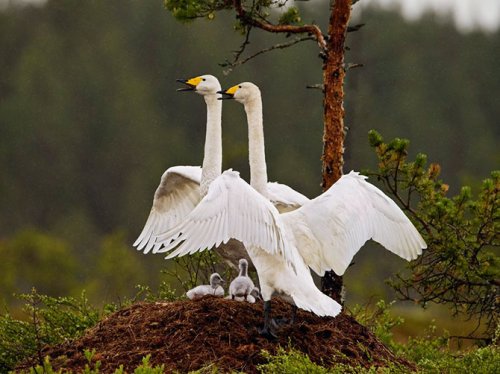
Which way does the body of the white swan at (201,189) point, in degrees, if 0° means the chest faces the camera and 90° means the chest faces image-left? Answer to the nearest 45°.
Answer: approximately 45°

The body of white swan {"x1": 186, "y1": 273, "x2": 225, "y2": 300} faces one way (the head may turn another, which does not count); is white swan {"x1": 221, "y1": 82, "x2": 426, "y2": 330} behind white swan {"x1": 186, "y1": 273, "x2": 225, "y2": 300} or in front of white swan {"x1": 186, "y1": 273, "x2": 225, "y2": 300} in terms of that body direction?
in front

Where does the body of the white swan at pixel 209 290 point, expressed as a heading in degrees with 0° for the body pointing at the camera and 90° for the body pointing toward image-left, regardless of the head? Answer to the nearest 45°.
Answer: approximately 270°

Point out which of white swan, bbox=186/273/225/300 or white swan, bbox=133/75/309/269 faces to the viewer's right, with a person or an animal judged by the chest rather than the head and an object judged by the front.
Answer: white swan, bbox=186/273/225/300

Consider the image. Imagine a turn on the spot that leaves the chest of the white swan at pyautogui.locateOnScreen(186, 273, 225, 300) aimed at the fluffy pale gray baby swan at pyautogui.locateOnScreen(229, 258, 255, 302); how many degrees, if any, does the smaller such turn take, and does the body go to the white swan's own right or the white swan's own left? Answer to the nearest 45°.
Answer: approximately 45° to the white swan's own right

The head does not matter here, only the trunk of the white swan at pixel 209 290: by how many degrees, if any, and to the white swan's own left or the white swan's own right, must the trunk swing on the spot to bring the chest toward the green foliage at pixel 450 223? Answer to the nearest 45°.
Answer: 0° — it already faces it

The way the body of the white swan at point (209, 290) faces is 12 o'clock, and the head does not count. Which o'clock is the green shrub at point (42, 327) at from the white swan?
The green shrub is roughly at 6 o'clock from the white swan.

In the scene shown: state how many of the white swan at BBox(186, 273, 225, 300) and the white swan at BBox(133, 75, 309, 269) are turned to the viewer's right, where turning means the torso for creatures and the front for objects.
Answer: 1

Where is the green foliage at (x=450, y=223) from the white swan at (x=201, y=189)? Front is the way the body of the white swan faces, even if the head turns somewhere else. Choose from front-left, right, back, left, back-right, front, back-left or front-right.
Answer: back-left

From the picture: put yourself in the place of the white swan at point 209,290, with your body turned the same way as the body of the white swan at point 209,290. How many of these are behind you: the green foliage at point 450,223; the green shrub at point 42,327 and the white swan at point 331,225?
1
